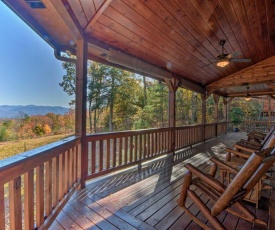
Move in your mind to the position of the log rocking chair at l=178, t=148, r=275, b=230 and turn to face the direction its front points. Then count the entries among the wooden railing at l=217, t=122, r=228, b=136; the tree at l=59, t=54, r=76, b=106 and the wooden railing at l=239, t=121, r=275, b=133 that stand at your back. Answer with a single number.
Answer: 0

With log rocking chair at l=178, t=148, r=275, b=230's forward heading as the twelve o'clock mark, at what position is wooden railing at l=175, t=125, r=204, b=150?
The wooden railing is roughly at 1 o'clock from the log rocking chair.

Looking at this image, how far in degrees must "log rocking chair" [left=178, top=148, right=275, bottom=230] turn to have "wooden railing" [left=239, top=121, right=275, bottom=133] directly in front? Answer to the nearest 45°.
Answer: approximately 45° to its right

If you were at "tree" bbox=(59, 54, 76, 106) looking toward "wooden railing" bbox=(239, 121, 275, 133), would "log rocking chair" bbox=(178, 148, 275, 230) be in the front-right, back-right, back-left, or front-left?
front-right

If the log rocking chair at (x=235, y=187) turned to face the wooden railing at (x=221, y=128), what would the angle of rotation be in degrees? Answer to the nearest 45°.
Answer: approximately 45° to its right

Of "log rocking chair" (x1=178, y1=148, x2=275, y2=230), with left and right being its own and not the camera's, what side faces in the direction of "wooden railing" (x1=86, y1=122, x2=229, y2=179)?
front

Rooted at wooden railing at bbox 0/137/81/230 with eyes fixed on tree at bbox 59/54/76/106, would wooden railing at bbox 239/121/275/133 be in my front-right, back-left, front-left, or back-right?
front-right

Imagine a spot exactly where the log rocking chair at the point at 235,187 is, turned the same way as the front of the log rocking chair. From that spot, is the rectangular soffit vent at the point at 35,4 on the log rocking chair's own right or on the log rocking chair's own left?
on the log rocking chair's own left

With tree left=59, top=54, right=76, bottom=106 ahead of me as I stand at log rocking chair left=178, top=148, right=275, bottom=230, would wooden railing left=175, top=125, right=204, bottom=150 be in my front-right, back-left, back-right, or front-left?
front-right

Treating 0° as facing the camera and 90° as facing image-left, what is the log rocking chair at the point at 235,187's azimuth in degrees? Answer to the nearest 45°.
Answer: approximately 135°

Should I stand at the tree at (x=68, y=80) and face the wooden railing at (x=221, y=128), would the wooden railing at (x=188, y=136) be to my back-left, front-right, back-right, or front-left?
front-right
